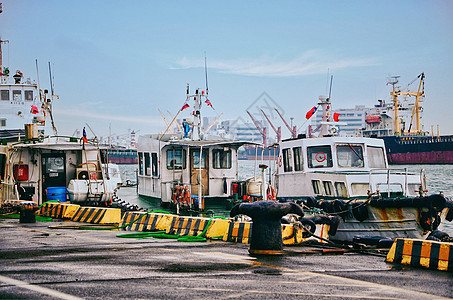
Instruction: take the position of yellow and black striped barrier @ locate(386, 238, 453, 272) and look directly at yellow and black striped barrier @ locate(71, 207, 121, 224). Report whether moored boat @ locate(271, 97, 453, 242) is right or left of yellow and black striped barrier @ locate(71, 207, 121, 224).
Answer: right

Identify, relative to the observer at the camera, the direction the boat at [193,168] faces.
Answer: facing away from the viewer and to the left of the viewer

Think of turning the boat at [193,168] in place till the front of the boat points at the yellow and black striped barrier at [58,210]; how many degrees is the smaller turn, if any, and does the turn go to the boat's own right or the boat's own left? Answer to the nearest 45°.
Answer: approximately 90° to the boat's own left
